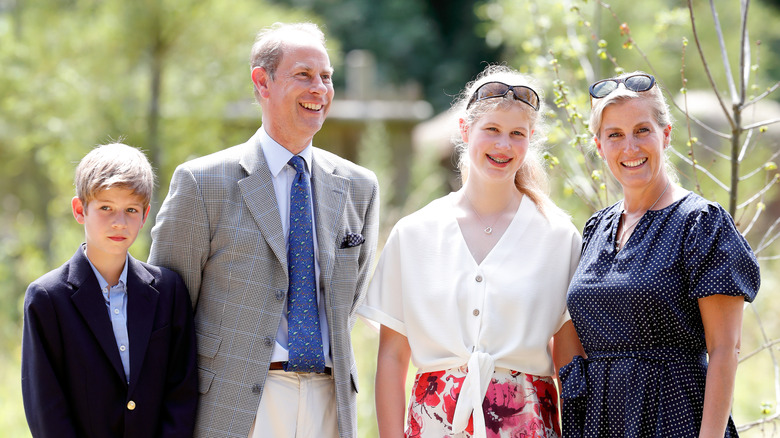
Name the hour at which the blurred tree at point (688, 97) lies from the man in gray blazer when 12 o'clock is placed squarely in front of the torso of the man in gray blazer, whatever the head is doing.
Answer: The blurred tree is roughly at 9 o'clock from the man in gray blazer.

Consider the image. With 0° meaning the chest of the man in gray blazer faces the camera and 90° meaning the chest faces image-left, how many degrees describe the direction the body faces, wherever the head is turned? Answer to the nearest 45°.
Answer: approximately 315°

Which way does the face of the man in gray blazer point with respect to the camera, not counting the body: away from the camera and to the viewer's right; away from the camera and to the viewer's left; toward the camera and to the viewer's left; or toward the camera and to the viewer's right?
toward the camera and to the viewer's right

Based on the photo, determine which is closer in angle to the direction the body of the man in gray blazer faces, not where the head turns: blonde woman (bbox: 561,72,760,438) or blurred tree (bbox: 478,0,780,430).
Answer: the blonde woman
